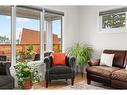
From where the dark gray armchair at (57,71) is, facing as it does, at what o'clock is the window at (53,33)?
The window is roughly at 6 o'clock from the dark gray armchair.

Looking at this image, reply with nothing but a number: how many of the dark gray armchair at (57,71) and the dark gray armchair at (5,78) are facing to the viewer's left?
0

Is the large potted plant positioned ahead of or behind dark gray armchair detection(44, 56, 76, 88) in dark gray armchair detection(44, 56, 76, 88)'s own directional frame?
behind

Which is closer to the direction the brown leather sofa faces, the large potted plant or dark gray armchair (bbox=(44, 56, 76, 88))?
the dark gray armchair

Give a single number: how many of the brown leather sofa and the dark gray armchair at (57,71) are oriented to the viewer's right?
0

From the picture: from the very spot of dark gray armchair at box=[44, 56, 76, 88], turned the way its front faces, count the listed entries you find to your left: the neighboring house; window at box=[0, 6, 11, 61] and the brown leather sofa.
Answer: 1

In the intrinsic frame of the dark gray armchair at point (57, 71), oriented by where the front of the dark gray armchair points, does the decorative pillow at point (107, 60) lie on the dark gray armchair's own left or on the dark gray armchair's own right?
on the dark gray armchair's own left

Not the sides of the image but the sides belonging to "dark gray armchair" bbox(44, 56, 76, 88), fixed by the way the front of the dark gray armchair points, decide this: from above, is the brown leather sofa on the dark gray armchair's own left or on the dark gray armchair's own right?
on the dark gray armchair's own left

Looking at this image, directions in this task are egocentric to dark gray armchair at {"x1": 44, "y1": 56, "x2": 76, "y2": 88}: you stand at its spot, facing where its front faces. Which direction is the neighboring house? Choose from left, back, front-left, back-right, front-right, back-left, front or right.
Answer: back-right

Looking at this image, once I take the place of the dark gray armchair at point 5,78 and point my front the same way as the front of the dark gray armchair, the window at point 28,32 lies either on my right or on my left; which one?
on my left

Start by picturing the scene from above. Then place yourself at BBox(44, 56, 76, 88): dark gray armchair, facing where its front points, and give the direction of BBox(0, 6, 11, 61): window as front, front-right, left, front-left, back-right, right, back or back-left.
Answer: right

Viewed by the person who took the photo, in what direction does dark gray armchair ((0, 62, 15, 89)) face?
facing the viewer and to the right of the viewer

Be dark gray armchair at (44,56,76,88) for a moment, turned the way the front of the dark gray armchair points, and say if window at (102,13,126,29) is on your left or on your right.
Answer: on your left

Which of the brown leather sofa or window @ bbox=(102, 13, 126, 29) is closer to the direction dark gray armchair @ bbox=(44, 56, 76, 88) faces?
the brown leather sofa
